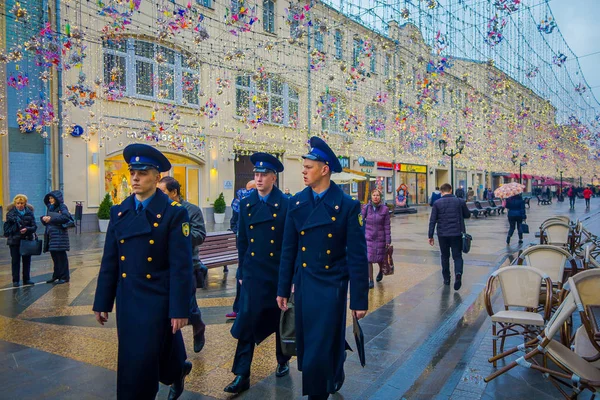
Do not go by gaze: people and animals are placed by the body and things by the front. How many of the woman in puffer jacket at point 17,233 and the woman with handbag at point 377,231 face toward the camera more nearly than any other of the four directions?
2

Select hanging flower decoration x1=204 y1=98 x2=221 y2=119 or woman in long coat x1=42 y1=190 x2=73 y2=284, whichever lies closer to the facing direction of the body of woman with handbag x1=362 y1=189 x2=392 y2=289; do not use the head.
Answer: the woman in long coat

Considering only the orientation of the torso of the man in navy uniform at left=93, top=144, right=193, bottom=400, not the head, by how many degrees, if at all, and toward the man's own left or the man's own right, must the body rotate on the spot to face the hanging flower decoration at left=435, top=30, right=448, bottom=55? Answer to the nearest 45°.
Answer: approximately 180°

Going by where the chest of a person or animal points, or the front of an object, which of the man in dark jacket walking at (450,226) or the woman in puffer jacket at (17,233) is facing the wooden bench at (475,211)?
the man in dark jacket walking

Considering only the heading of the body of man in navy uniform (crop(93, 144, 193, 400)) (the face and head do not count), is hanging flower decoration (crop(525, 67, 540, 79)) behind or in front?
behind

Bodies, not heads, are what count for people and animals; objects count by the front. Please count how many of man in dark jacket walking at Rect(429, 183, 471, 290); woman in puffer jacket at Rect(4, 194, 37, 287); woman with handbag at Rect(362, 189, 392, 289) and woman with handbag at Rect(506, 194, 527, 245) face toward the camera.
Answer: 2

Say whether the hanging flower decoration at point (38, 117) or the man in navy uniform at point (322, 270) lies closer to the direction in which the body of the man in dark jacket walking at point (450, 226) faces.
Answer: the hanging flower decoration

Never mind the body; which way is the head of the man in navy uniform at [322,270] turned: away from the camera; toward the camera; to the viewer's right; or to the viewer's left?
to the viewer's left

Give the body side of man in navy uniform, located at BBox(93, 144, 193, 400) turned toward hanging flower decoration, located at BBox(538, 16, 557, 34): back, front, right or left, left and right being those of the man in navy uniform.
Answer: back

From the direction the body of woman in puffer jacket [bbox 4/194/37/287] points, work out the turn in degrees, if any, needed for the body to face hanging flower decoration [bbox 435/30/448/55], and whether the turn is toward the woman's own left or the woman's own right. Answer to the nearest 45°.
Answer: approximately 90° to the woman's own left

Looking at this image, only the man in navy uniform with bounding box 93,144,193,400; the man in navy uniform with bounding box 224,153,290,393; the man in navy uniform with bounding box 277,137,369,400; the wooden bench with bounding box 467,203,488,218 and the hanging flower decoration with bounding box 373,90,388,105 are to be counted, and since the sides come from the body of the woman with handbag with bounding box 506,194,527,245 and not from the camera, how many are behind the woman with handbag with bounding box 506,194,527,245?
3

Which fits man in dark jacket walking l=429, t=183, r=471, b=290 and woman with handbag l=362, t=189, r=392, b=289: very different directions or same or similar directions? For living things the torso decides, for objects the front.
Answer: very different directions

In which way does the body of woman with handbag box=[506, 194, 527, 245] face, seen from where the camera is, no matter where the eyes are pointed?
away from the camera

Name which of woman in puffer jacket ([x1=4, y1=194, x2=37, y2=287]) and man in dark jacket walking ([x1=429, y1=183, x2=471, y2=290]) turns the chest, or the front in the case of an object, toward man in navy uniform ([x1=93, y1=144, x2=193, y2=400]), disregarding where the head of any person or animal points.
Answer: the woman in puffer jacket

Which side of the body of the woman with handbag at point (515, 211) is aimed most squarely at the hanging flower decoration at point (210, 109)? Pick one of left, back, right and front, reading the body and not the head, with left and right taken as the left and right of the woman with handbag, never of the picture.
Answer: left
